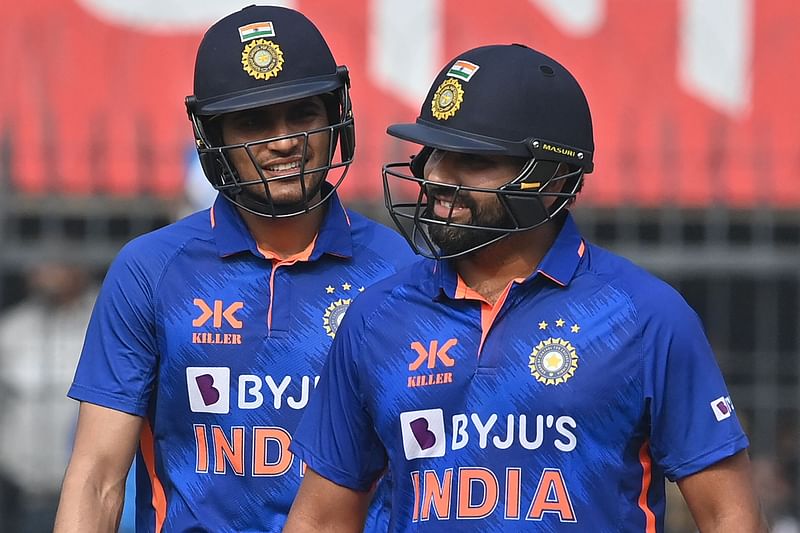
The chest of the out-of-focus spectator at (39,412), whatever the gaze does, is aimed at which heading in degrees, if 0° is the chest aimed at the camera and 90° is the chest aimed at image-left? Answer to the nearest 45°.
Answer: approximately 0°

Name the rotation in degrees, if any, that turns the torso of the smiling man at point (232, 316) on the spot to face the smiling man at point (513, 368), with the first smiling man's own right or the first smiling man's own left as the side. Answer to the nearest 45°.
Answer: approximately 45° to the first smiling man's own left

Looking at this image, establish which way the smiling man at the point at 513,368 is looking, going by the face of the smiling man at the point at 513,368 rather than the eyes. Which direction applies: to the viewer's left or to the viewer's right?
to the viewer's left

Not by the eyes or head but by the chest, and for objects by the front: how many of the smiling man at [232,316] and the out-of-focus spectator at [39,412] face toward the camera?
2

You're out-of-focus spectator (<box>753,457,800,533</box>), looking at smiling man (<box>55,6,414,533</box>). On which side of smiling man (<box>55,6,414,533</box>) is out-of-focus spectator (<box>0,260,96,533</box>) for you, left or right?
right

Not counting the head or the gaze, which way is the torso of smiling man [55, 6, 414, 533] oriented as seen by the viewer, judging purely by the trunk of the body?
toward the camera

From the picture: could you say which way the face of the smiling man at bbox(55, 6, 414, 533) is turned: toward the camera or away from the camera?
toward the camera

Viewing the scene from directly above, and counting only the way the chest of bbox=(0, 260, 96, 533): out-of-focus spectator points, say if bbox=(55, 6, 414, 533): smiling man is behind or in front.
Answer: in front

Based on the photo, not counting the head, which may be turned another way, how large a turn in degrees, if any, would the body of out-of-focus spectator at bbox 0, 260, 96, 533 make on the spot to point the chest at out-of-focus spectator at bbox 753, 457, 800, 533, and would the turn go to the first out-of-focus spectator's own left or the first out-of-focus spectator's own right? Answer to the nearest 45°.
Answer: approximately 90° to the first out-of-focus spectator's own left

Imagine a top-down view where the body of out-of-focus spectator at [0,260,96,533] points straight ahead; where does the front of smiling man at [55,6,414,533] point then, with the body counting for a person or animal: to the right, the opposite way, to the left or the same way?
the same way

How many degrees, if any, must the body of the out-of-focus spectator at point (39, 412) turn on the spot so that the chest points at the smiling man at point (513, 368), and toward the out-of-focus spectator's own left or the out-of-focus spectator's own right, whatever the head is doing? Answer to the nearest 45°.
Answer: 0° — they already face them

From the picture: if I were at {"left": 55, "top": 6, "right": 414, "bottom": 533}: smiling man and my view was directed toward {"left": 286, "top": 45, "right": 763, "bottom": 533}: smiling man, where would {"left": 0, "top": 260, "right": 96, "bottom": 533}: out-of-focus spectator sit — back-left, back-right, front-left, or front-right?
back-left
